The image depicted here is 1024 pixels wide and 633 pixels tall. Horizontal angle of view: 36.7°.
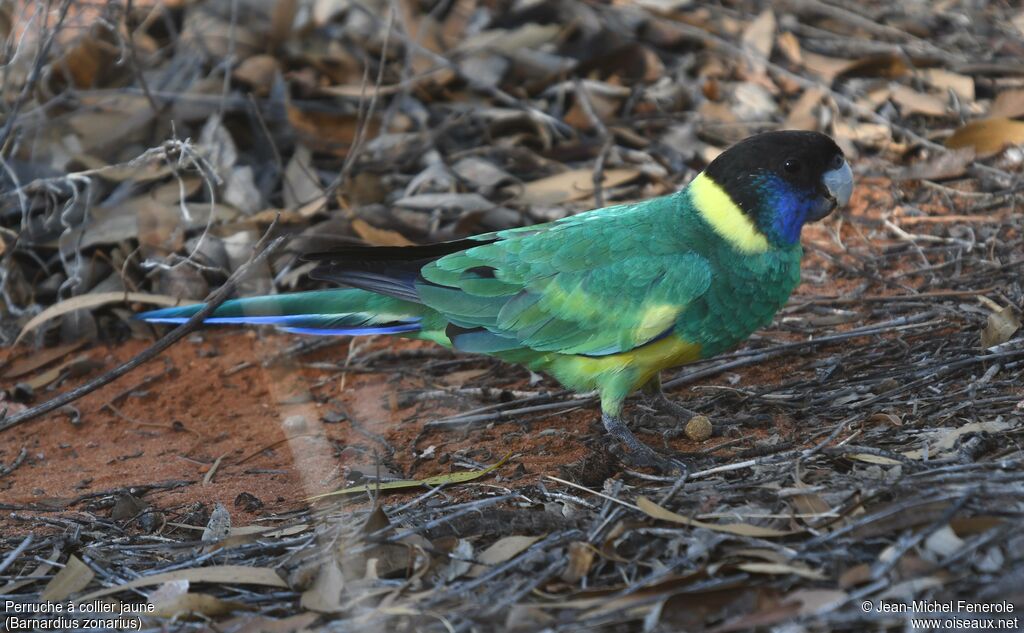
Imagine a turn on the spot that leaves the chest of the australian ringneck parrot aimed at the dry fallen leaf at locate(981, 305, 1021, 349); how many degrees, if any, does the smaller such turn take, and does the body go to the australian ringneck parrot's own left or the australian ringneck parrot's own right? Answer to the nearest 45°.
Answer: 0° — it already faces it

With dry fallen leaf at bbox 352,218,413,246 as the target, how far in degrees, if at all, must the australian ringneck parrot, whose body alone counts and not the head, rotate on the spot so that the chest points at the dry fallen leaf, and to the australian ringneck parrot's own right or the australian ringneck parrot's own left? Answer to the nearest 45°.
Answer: approximately 135° to the australian ringneck parrot's own left

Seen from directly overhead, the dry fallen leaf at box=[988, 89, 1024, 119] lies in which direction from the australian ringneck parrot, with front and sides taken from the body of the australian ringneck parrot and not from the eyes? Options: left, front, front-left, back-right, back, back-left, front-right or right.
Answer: front-left

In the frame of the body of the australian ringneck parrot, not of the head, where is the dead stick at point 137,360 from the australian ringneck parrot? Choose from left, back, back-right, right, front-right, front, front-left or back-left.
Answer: back

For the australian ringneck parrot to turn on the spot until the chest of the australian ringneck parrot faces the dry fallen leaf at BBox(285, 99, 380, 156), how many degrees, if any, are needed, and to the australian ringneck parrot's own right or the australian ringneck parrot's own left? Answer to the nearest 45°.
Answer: approximately 135° to the australian ringneck parrot's own left

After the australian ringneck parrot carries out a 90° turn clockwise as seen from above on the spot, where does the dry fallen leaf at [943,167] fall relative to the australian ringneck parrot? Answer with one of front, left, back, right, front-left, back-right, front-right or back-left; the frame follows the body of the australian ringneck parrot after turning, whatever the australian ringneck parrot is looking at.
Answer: back-left

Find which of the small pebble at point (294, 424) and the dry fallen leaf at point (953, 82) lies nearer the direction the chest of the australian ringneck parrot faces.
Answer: the dry fallen leaf

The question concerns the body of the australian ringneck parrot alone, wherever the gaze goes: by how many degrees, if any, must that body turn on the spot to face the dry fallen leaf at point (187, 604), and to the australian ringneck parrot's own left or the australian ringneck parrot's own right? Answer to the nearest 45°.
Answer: approximately 135° to the australian ringneck parrot's own right

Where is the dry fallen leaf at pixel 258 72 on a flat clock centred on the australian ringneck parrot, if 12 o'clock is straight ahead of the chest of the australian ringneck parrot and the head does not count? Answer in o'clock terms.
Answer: The dry fallen leaf is roughly at 8 o'clock from the australian ringneck parrot.

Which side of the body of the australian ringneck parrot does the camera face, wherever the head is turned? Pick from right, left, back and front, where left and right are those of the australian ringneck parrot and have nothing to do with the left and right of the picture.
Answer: right
